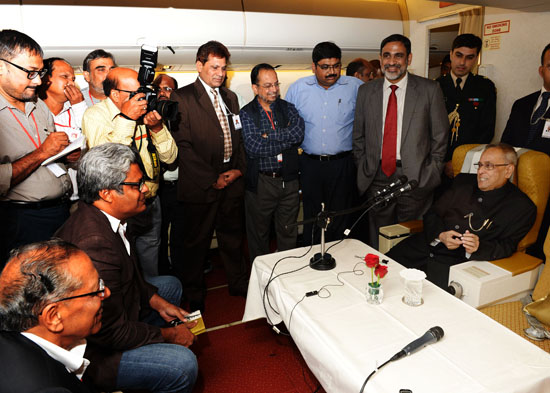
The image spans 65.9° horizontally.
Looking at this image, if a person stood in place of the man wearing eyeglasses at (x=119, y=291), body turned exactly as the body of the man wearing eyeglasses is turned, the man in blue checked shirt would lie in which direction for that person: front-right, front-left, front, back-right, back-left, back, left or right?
front-left

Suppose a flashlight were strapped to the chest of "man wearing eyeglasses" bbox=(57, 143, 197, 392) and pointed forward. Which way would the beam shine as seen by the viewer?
to the viewer's right

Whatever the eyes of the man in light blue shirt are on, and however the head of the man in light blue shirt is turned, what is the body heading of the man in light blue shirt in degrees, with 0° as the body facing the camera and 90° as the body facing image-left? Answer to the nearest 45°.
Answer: approximately 0°

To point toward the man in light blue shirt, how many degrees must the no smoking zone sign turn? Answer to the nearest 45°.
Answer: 0° — it already faces them

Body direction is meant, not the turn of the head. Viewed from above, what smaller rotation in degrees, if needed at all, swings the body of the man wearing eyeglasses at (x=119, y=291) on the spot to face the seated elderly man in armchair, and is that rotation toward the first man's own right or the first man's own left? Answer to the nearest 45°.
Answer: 0° — they already face them

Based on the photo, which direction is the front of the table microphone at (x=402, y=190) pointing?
to the viewer's right

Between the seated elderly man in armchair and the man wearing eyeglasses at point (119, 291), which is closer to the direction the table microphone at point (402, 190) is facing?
the seated elderly man in armchair

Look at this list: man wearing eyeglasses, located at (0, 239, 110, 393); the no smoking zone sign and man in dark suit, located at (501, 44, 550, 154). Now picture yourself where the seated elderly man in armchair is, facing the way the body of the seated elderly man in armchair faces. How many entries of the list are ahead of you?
1

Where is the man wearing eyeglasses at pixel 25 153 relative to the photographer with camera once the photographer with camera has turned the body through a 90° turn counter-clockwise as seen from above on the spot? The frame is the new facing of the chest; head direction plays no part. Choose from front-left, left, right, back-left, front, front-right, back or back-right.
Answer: left

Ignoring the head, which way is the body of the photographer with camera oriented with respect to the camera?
to the viewer's right

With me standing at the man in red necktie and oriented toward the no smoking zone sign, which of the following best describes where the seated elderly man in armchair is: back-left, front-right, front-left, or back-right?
back-right

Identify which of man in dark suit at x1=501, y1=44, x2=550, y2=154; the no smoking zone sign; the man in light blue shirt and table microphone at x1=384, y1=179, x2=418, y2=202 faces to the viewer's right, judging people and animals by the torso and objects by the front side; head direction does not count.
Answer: the table microphone
